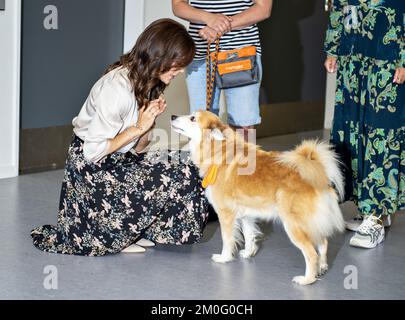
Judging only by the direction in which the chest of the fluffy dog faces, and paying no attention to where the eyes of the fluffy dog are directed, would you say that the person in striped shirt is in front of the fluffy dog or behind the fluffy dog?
in front

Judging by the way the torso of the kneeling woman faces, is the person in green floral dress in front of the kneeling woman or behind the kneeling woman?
in front

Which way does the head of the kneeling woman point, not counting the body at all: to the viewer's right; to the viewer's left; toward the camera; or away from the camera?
to the viewer's right

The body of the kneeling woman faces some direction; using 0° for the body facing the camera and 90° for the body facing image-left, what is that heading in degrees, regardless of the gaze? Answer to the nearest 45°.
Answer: approximately 270°

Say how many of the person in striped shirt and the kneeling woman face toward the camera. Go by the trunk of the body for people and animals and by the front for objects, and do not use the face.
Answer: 1

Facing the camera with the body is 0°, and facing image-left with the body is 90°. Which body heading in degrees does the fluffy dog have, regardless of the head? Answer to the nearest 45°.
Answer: approximately 135°

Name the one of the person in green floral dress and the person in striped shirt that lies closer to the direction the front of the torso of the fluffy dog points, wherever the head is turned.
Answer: the person in striped shirt

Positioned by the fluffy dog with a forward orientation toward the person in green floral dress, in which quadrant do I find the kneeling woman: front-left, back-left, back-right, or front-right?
back-left

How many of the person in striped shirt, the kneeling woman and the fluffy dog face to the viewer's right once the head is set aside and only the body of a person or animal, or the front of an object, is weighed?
1
